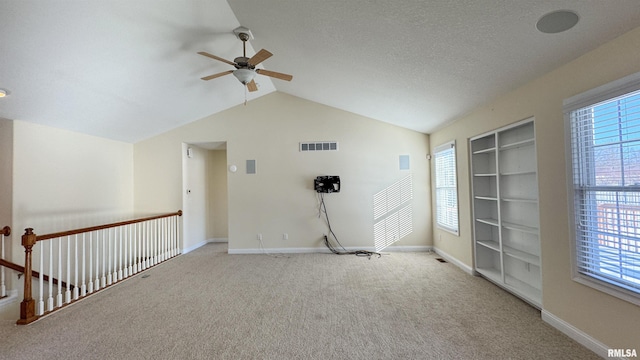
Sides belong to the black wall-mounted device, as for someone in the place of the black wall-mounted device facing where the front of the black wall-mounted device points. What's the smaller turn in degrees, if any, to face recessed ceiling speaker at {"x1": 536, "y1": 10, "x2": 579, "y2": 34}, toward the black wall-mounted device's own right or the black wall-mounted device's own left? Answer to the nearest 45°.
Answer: approximately 45° to the black wall-mounted device's own left

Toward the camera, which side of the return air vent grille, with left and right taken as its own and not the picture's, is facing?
front

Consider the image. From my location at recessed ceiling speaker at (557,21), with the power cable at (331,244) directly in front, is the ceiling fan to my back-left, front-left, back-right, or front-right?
front-left

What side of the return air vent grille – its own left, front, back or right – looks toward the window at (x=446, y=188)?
left

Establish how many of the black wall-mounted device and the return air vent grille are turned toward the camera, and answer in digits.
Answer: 2

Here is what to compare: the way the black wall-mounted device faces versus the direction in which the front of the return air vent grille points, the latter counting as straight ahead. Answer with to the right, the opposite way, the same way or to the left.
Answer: the same way

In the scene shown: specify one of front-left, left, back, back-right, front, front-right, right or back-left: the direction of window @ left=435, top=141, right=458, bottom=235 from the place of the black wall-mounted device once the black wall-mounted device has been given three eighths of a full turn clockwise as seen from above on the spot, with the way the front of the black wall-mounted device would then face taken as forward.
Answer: back-right

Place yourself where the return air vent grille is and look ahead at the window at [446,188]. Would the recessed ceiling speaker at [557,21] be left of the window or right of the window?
right

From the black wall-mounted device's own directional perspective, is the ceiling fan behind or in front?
in front
